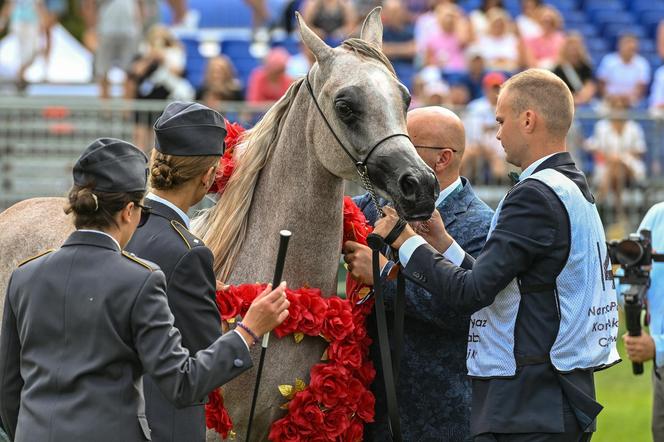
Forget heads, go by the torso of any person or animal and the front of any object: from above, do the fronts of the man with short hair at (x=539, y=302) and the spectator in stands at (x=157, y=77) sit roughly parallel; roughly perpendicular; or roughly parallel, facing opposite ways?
roughly perpendicular

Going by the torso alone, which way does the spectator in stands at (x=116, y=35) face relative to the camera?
toward the camera

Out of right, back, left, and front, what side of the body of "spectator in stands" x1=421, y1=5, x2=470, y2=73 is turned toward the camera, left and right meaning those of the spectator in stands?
front

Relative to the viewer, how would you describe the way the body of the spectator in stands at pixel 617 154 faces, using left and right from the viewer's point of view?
facing the viewer

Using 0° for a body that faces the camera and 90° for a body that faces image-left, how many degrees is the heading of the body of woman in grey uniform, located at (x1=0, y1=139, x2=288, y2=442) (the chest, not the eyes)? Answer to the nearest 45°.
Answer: approximately 225°

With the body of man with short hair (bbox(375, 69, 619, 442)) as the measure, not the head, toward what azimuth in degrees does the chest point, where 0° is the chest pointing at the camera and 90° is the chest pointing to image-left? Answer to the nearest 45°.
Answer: approximately 90°

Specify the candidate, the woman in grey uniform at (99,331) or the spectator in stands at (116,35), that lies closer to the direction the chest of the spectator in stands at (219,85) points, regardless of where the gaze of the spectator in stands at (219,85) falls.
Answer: the woman in grey uniform

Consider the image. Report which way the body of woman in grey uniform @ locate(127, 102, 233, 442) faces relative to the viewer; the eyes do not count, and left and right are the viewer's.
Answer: facing away from the viewer and to the right of the viewer
